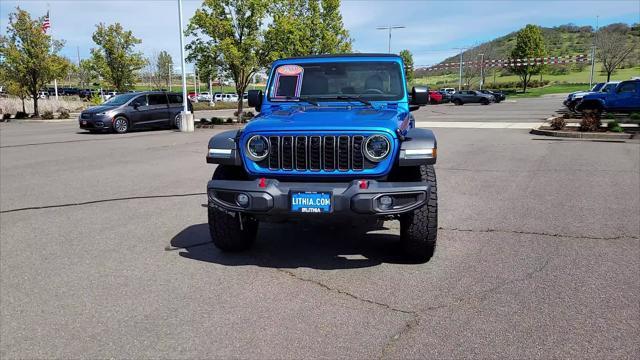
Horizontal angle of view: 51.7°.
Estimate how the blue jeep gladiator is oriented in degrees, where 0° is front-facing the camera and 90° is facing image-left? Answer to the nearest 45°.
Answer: approximately 0°

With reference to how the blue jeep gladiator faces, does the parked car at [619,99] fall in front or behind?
behind

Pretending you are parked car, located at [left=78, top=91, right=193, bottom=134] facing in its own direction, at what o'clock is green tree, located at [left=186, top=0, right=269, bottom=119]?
The green tree is roughly at 7 o'clock from the parked car.

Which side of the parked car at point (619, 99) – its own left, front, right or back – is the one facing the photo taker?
left

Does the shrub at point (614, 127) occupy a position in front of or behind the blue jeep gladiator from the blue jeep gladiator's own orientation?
behind

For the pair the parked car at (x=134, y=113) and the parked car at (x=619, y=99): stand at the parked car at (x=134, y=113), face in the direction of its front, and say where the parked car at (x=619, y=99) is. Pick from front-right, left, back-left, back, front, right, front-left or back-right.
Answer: back-left

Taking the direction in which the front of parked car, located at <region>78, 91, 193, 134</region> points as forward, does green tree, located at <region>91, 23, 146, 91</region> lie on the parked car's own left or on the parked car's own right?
on the parked car's own right
